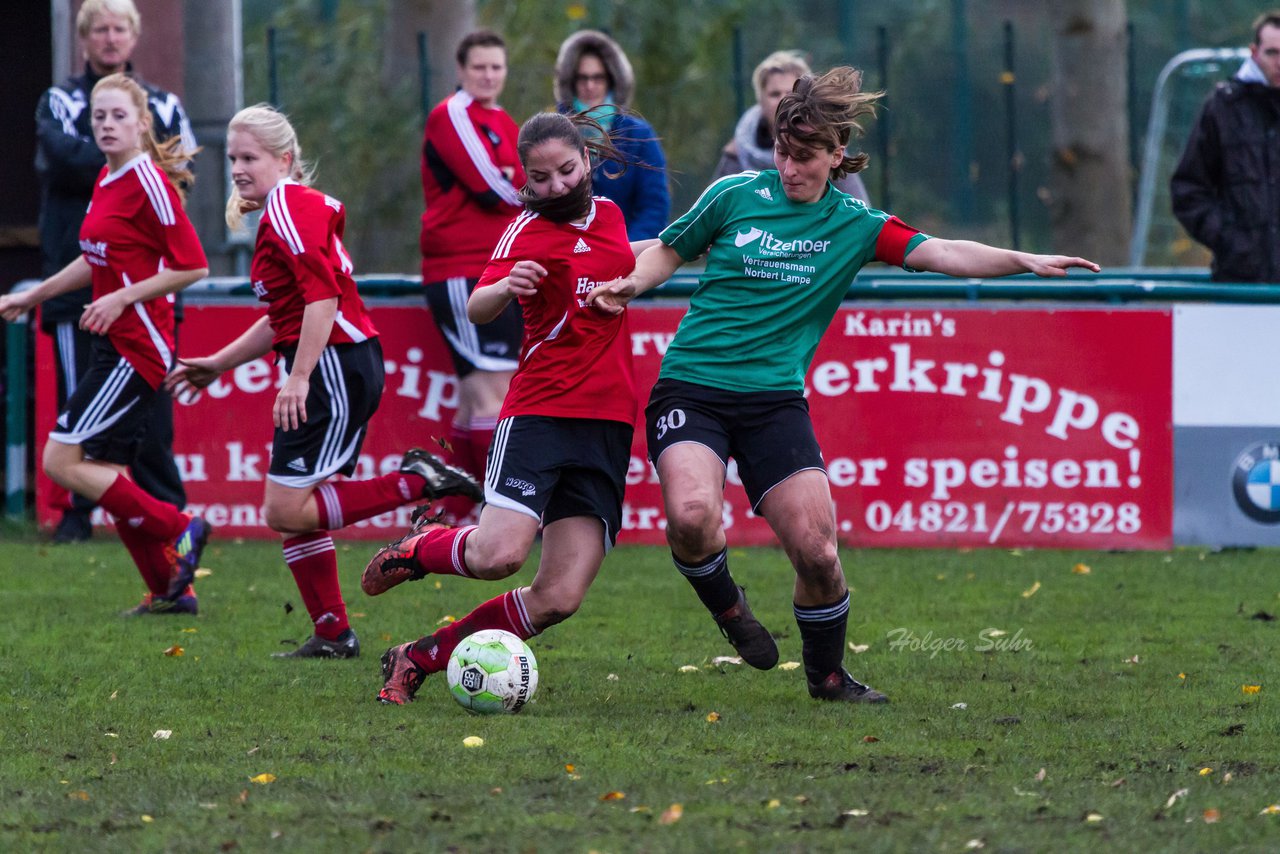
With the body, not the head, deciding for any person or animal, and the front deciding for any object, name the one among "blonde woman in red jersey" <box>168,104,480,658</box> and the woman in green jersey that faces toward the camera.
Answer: the woman in green jersey

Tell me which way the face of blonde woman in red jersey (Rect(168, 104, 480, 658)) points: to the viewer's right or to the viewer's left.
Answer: to the viewer's left

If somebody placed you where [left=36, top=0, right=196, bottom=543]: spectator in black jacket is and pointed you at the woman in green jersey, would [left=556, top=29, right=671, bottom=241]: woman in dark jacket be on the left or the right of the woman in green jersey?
left

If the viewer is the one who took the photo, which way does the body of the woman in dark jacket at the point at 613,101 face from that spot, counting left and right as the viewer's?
facing the viewer

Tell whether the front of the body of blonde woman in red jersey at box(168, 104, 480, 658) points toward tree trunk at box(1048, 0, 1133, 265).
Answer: no

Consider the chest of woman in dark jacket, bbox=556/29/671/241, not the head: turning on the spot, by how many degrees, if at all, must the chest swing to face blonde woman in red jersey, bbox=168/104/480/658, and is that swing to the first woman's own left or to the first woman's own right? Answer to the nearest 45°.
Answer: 0° — they already face them

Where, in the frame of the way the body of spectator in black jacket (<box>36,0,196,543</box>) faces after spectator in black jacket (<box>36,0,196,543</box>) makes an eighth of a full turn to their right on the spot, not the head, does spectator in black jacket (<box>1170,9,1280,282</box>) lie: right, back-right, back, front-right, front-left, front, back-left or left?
back-left

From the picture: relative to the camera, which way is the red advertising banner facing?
toward the camera

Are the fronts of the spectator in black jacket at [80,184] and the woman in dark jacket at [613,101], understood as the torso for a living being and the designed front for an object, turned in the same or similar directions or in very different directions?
same or similar directions

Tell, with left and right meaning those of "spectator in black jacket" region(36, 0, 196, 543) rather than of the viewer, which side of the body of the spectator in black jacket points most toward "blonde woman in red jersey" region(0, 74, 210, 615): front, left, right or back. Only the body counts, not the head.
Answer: front

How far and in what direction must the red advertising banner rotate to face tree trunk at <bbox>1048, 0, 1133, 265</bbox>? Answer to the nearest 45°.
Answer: approximately 180°

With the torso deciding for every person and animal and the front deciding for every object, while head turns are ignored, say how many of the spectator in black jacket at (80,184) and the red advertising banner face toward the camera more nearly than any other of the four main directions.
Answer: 2

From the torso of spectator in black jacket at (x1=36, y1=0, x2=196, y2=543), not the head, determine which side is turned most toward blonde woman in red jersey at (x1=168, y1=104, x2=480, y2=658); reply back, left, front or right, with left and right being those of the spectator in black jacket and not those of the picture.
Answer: front

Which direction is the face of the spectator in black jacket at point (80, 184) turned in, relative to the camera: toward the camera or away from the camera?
toward the camera
